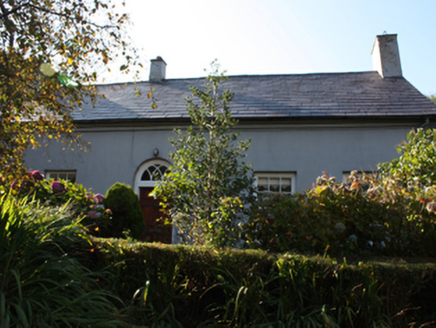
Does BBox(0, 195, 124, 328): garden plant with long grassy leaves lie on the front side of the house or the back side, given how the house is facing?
on the front side

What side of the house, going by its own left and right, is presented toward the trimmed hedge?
front

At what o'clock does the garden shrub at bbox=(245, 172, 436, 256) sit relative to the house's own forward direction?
The garden shrub is roughly at 12 o'clock from the house.

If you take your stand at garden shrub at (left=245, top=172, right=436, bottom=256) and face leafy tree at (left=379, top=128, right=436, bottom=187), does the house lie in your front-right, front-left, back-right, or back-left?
front-left

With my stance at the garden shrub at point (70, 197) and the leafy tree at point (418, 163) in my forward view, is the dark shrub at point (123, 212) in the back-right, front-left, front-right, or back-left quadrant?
front-left

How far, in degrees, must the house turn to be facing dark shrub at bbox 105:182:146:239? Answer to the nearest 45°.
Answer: approximately 45° to its right

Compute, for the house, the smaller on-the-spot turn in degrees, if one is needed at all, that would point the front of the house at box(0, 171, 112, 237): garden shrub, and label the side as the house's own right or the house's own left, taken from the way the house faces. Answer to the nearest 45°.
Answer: approximately 45° to the house's own right

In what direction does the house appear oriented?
toward the camera

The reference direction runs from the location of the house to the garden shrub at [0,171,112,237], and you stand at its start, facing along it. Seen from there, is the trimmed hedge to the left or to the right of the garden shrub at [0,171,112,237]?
left
